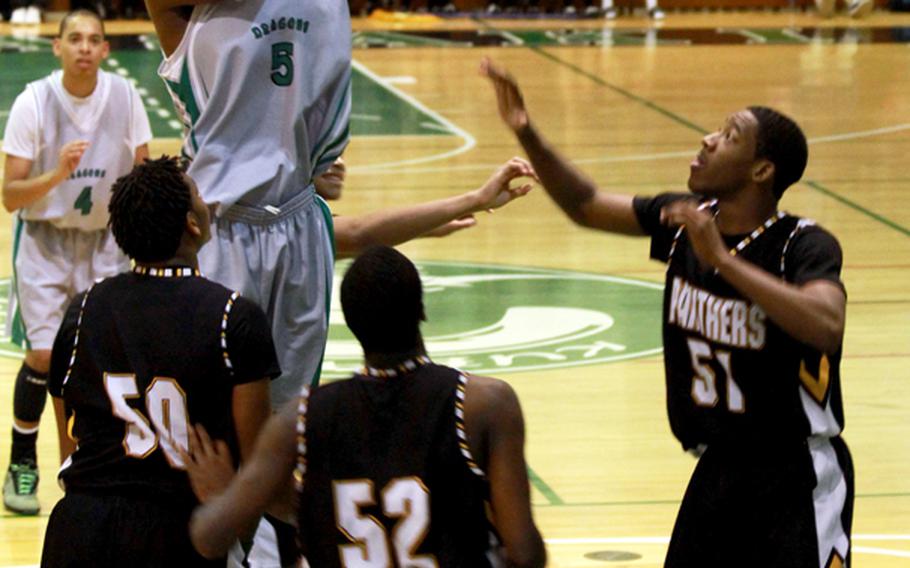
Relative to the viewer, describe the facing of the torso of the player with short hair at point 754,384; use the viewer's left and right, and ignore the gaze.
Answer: facing the viewer and to the left of the viewer

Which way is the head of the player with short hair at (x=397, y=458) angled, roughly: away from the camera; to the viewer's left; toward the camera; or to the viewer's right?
away from the camera

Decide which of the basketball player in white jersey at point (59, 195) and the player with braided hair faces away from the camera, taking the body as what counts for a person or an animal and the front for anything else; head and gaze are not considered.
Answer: the player with braided hair

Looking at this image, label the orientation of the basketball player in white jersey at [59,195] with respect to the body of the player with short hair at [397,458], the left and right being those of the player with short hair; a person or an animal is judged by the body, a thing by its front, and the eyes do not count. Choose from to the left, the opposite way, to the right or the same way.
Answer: the opposite way

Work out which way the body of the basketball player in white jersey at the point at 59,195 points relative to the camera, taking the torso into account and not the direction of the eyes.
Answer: toward the camera

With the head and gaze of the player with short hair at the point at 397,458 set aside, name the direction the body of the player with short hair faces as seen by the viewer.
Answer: away from the camera

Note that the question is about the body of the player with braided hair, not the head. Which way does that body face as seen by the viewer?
away from the camera

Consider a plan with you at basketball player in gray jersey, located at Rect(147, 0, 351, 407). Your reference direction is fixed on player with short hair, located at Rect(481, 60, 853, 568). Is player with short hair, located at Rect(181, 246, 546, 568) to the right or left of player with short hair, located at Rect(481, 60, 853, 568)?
right

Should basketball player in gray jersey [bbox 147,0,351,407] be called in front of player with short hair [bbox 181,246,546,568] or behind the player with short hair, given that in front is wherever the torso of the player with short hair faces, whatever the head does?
in front

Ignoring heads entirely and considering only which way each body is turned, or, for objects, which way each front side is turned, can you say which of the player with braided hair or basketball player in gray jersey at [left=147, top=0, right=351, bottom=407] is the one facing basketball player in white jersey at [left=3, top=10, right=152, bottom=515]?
the player with braided hair

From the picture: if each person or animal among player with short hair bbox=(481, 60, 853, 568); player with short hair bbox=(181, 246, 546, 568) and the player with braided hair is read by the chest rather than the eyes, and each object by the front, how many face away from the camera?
2

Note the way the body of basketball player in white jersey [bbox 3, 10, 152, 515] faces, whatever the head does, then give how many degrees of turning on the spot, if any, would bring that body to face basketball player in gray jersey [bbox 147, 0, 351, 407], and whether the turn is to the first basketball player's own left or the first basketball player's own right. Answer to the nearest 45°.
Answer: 0° — they already face them
